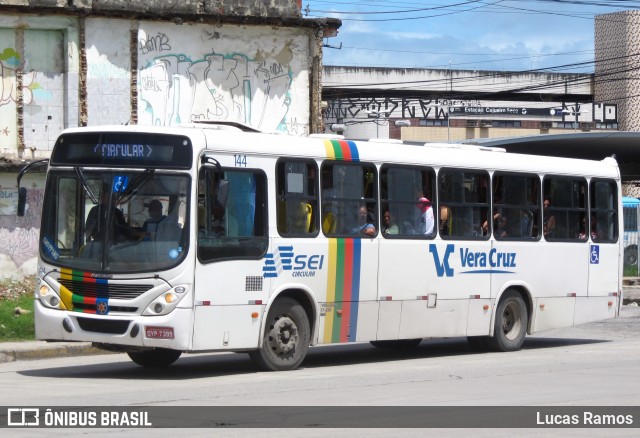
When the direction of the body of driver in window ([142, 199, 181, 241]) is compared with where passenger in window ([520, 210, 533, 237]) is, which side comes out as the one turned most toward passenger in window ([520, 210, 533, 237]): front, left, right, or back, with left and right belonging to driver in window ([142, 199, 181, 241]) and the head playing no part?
back

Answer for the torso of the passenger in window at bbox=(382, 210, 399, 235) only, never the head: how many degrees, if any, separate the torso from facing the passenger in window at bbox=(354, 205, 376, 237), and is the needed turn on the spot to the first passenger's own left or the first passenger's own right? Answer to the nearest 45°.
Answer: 0° — they already face them

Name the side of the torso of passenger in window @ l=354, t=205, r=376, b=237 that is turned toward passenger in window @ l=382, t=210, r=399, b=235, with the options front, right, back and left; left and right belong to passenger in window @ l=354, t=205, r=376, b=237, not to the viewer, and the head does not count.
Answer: back

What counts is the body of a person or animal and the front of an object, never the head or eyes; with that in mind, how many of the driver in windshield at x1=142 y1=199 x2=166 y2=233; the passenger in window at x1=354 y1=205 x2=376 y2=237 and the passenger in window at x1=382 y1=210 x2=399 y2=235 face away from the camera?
0

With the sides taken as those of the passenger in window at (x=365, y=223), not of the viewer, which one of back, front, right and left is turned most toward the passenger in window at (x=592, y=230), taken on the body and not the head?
back

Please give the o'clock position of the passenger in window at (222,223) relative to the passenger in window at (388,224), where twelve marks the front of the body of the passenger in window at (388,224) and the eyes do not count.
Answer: the passenger in window at (222,223) is roughly at 12 o'clock from the passenger in window at (388,224).

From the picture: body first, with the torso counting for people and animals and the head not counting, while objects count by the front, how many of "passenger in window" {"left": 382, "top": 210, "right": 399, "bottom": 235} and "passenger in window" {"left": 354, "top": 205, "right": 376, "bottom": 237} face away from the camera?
0

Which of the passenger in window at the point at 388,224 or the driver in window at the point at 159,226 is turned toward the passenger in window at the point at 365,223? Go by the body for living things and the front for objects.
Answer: the passenger in window at the point at 388,224

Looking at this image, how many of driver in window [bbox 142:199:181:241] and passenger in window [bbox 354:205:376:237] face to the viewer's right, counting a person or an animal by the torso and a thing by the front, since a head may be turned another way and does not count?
0

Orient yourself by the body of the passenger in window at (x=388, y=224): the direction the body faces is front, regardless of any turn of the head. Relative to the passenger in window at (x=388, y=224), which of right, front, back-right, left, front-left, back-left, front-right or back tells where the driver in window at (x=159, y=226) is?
front

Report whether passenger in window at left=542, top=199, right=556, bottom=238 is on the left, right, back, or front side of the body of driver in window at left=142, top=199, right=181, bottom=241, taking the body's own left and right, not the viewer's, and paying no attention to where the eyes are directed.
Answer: back

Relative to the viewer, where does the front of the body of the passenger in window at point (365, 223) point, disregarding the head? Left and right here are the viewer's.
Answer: facing the viewer and to the left of the viewer

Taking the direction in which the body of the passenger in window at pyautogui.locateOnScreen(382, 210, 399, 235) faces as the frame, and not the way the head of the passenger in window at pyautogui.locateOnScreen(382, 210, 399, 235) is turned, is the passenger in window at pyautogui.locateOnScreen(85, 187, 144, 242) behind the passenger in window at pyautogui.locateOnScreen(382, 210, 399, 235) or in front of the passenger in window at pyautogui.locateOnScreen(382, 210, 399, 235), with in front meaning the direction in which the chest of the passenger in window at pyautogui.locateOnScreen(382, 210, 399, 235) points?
in front

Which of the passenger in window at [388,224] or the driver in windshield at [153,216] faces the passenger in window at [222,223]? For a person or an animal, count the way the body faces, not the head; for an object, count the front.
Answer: the passenger in window at [388,224]

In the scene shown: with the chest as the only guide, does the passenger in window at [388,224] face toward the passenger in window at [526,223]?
no

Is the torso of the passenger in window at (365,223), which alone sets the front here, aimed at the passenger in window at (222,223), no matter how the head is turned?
yes

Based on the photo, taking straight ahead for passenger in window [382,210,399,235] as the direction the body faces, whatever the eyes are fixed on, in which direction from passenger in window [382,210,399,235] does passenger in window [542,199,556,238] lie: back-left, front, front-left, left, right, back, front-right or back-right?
back

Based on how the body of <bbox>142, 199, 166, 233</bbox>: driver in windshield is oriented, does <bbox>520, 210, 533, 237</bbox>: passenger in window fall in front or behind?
behind

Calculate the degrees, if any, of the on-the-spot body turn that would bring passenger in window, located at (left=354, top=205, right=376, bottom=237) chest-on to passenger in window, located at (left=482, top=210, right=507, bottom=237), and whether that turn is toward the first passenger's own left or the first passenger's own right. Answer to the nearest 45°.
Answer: approximately 180°
